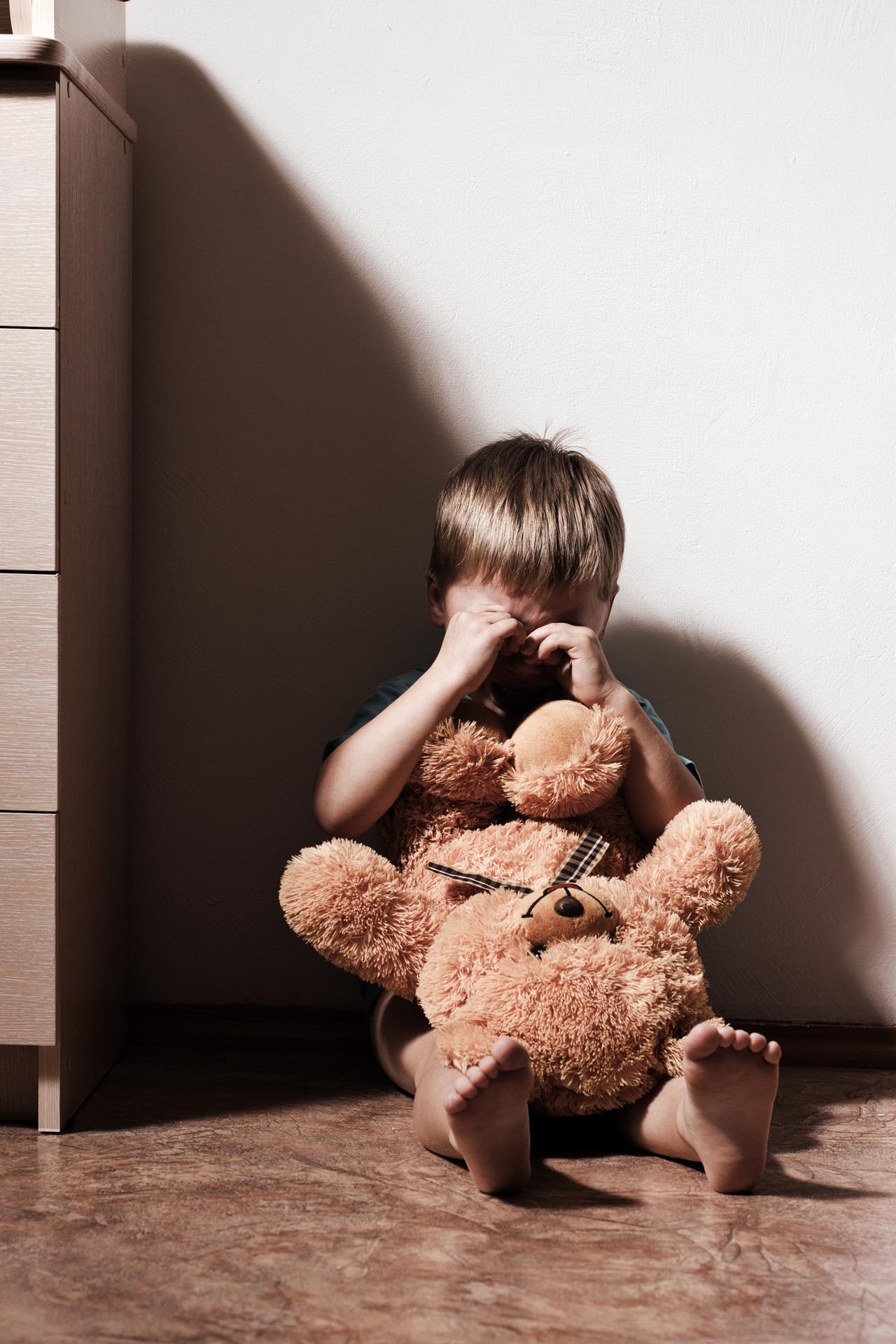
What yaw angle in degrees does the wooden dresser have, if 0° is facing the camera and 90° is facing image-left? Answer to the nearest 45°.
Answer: approximately 0°

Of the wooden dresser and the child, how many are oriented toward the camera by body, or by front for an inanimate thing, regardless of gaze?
2

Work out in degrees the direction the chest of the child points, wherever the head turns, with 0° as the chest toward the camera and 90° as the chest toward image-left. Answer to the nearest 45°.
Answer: approximately 0°
